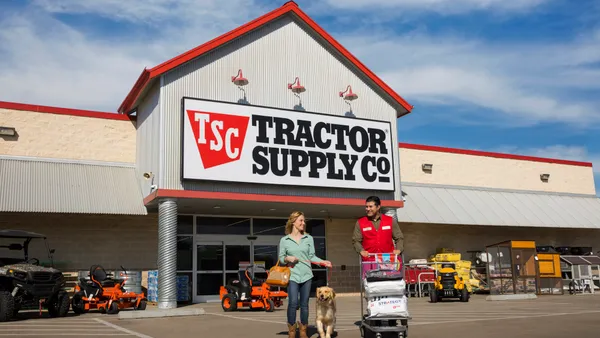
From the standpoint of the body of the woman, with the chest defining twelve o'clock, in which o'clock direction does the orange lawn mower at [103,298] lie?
The orange lawn mower is roughly at 5 o'clock from the woman.

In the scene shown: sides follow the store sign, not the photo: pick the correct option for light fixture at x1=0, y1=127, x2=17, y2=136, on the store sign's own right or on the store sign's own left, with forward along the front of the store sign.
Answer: on the store sign's own right

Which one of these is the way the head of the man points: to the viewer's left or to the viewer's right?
to the viewer's left

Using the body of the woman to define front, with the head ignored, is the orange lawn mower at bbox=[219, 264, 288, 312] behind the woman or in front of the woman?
behind

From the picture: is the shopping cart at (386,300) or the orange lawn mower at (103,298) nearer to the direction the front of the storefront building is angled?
the shopping cart

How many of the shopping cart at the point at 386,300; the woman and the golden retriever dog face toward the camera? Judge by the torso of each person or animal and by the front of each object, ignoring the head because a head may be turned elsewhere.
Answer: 3

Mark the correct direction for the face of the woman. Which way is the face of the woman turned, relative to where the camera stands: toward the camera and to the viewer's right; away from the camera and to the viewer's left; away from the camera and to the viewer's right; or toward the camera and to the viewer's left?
toward the camera and to the viewer's right

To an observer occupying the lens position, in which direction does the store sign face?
facing the viewer and to the right of the viewer

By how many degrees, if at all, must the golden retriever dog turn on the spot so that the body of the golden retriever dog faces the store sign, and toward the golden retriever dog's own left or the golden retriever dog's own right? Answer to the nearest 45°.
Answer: approximately 180°

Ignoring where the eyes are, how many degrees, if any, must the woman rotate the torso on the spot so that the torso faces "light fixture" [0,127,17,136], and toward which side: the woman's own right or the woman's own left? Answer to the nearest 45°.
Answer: approximately 135° to the woman's own right
